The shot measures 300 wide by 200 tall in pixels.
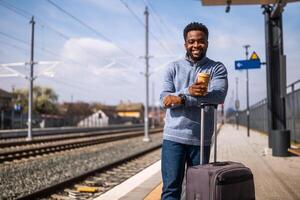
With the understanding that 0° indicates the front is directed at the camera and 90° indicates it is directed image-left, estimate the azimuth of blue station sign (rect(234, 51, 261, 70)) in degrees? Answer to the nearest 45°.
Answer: approximately 0°

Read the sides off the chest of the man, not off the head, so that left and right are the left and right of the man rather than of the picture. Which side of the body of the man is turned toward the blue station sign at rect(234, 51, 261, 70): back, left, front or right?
back

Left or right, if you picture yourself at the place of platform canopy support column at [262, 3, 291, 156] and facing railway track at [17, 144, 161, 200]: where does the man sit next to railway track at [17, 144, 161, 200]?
left

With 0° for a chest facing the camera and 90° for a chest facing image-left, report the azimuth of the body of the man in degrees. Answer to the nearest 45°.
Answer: approximately 0°

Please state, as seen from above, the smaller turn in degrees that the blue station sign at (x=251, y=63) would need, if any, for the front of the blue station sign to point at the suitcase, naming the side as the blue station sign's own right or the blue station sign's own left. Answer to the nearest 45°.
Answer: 0° — it already faces it

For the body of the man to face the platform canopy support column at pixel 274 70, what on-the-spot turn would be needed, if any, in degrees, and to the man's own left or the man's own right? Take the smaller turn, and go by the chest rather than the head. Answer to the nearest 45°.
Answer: approximately 180°

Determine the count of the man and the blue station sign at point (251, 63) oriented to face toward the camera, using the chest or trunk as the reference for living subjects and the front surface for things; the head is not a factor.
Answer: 2

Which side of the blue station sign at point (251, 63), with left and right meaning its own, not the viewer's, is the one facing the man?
front
